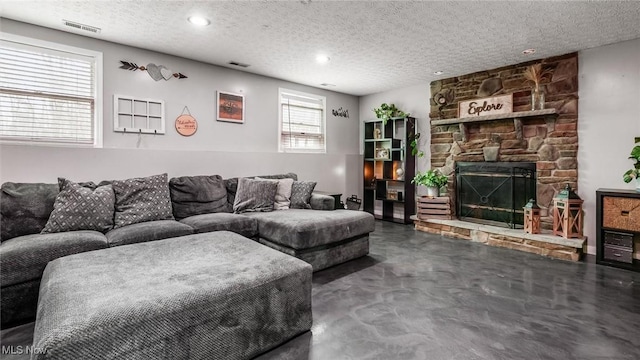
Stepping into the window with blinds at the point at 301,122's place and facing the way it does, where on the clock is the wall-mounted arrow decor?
The wall-mounted arrow decor is roughly at 3 o'clock from the window with blinds.

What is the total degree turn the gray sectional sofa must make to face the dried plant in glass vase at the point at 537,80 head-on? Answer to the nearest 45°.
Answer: approximately 45° to its left

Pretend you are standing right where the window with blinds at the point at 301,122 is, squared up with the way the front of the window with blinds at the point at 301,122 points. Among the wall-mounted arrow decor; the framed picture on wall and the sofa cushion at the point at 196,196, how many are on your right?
3

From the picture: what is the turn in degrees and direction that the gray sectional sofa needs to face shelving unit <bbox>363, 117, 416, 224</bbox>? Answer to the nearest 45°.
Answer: approximately 90° to its left

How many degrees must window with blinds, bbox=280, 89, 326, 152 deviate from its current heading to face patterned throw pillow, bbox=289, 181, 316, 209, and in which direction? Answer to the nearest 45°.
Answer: approximately 45° to its right
